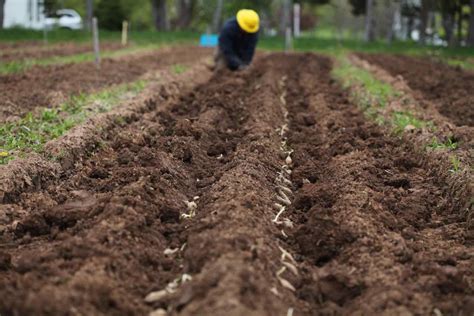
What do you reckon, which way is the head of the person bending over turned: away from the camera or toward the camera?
toward the camera

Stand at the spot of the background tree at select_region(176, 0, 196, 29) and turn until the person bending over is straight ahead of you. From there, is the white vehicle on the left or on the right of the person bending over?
right

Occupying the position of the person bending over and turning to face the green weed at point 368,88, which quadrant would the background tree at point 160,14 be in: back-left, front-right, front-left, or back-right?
back-left
